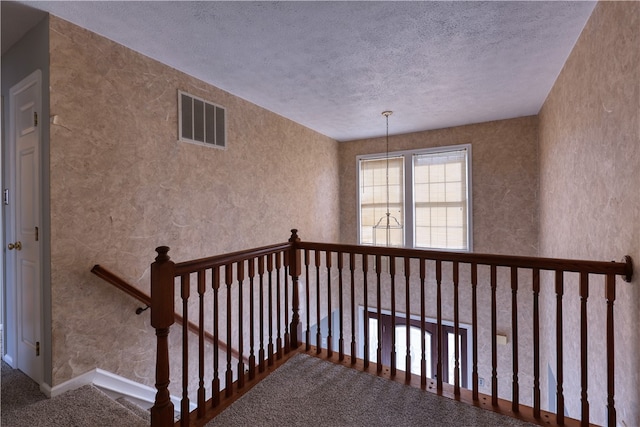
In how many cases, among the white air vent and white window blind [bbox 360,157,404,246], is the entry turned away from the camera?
0

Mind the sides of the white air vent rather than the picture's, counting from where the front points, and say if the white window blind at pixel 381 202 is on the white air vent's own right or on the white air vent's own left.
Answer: on the white air vent's own left

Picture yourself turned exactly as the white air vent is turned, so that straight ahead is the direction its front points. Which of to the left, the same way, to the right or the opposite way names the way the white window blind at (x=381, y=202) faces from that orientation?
to the right

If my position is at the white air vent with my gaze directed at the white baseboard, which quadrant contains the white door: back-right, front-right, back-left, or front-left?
front-right

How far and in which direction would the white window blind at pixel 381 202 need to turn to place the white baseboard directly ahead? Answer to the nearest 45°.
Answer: approximately 45° to its right

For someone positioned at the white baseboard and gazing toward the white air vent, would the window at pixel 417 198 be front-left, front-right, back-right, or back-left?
front-right

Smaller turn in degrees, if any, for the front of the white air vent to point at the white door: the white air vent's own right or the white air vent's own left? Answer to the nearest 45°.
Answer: approximately 135° to the white air vent's own right

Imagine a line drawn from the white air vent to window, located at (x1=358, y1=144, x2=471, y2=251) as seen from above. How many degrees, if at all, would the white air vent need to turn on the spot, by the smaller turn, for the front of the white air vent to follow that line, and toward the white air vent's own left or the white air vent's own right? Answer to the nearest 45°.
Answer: approximately 45° to the white air vent's own left

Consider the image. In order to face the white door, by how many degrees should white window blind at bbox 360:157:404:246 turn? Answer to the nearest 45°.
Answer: approximately 45° to its right

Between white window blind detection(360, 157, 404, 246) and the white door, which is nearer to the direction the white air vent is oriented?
the white window blind

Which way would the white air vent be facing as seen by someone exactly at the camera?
facing the viewer and to the right of the viewer

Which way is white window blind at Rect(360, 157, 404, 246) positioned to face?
toward the camera

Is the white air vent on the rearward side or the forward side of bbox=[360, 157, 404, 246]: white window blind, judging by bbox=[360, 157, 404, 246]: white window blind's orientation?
on the forward side
